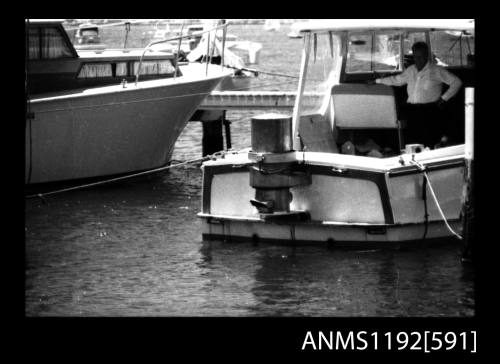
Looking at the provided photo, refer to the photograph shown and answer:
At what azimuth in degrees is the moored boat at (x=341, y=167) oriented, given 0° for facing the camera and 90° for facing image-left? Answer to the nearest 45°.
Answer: approximately 225°

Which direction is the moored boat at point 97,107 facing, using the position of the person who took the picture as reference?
facing to the right of the viewer

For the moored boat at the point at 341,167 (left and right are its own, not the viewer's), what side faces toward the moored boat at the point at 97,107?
left

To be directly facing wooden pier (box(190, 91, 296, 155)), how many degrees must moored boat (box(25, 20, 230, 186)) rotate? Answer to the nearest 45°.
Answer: approximately 45° to its left

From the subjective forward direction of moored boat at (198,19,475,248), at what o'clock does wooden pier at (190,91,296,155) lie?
The wooden pier is roughly at 10 o'clock from the moored boat.

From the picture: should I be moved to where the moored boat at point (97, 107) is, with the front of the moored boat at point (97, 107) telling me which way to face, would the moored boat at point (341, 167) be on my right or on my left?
on my right
